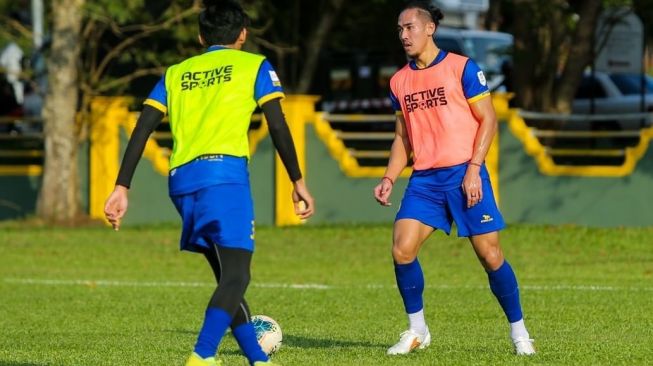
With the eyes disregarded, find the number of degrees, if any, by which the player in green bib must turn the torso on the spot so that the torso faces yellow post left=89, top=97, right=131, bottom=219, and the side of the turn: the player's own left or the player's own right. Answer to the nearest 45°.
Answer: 0° — they already face it

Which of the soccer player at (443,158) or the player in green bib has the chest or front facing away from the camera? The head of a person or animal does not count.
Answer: the player in green bib

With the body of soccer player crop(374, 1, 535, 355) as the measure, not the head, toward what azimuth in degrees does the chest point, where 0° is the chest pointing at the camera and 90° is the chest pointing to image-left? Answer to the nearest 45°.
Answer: approximately 45°

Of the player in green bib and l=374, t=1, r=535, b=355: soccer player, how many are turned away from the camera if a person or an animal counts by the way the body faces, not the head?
1

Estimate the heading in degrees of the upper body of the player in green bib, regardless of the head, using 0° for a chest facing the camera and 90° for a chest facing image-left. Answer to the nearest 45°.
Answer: approximately 180°

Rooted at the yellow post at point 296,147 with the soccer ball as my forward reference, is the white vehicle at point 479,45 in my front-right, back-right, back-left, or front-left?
back-left

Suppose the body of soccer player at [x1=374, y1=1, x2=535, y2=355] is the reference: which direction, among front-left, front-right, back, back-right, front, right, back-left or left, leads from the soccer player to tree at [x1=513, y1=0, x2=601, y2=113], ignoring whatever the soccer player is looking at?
back-right

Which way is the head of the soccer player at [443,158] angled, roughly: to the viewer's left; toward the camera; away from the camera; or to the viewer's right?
to the viewer's left

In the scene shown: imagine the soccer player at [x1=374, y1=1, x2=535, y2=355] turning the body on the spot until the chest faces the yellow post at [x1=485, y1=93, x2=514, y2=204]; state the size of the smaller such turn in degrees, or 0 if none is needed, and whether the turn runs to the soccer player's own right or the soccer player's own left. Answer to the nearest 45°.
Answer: approximately 135° to the soccer player's own right

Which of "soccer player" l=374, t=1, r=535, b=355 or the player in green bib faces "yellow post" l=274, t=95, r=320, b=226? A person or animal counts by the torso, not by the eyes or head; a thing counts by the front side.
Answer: the player in green bib
